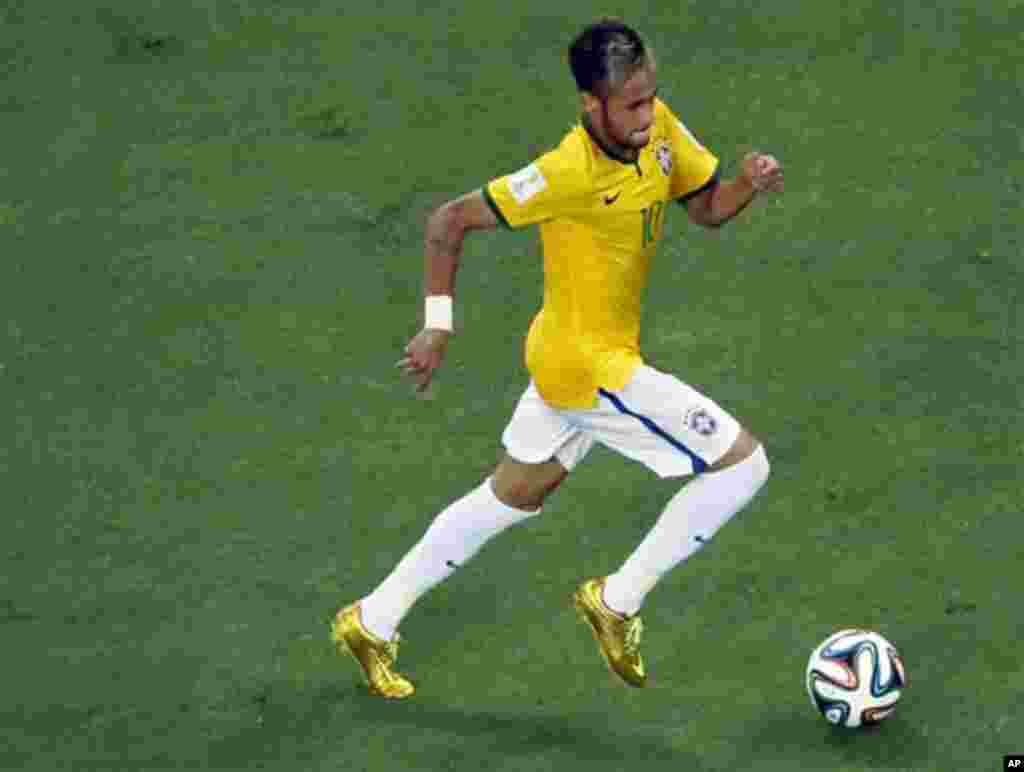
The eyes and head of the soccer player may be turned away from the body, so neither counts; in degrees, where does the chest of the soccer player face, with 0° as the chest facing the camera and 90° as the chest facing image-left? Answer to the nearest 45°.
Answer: approximately 315°

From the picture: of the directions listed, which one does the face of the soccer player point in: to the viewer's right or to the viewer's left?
to the viewer's right
